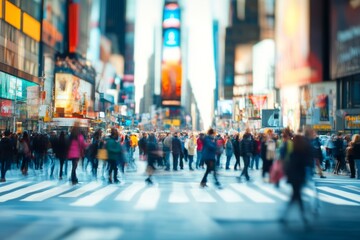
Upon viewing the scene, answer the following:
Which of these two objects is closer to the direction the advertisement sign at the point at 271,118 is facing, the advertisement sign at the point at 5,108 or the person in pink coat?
the person in pink coat

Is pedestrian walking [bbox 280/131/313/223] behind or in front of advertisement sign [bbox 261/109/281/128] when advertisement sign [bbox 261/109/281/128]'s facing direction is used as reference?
in front
